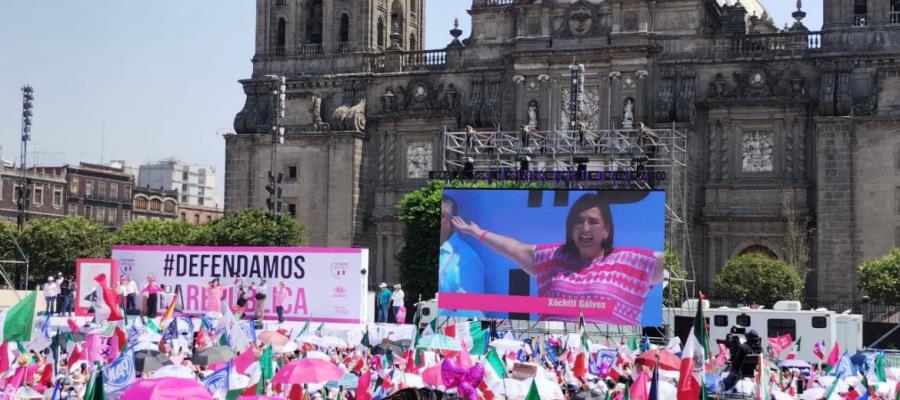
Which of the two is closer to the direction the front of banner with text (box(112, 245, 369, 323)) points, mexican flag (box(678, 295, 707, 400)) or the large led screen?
the mexican flag

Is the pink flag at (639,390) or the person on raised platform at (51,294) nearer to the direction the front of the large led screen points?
the pink flag

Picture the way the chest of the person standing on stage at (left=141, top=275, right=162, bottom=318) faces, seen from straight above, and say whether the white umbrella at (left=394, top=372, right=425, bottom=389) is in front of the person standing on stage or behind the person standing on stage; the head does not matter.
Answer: in front

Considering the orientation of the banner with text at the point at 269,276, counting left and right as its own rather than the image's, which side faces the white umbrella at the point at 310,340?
front

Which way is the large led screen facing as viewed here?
toward the camera

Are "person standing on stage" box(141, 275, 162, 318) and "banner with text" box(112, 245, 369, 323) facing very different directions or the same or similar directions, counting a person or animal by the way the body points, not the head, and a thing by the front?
same or similar directions

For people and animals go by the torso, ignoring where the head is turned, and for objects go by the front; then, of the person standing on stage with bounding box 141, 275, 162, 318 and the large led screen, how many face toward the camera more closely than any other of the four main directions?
2

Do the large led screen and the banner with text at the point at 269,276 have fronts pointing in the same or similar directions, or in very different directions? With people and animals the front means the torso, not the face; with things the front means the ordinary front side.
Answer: same or similar directions

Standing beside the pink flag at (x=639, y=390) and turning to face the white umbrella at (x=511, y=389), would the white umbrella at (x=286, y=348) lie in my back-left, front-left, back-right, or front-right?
front-right

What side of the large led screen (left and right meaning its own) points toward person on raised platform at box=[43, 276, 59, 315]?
right

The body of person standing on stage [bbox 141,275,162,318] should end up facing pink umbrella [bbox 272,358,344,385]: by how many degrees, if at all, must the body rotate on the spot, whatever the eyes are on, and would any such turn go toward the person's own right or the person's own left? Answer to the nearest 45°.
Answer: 0° — they already face it

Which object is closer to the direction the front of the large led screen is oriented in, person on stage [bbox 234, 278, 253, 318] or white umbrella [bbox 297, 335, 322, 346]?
the white umbrella

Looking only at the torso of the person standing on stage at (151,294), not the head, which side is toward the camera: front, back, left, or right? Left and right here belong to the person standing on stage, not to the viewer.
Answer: front
